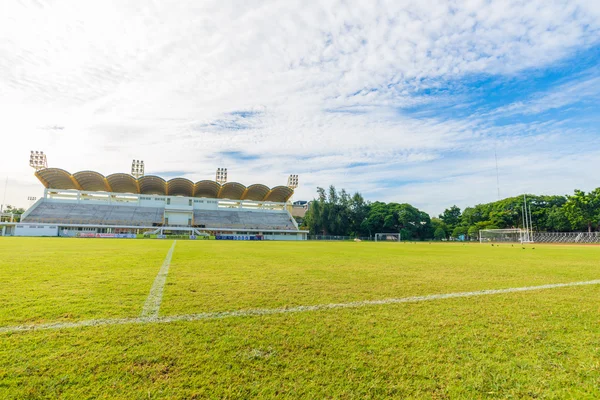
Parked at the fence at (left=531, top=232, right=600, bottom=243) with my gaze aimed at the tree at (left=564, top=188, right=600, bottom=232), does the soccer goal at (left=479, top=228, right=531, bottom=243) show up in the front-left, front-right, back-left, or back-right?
back-left

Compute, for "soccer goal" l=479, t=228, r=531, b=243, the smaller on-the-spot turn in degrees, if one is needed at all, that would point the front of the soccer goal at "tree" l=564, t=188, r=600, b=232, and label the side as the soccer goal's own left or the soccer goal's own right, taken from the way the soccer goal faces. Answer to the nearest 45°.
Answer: approximately 180°

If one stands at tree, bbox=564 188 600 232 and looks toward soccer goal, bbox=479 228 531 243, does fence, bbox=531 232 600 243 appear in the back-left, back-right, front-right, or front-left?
front-left

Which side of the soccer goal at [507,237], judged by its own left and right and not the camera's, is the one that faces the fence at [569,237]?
back

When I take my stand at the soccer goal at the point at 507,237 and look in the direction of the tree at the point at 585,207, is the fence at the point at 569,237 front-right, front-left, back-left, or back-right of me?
front-right

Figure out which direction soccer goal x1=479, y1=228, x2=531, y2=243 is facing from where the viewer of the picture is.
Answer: facing the viewer and to the left of the viewer

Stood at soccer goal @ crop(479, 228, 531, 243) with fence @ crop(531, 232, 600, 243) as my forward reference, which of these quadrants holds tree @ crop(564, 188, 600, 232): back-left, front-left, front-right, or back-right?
front-left

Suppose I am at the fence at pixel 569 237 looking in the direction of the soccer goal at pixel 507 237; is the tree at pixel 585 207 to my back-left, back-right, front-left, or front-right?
back-right
